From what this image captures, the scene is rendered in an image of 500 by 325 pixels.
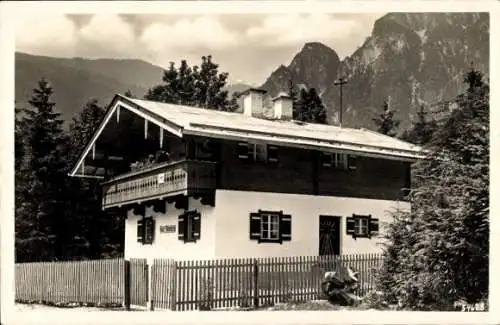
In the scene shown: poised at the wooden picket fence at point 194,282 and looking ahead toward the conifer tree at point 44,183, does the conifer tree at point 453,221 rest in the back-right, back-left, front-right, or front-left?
back-right

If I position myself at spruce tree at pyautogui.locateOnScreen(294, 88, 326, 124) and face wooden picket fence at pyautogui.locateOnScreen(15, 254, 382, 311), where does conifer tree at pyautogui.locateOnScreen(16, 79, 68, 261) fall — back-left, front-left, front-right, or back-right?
front-right

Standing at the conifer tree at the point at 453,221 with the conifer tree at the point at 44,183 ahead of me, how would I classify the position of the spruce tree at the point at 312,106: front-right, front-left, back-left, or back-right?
front-right

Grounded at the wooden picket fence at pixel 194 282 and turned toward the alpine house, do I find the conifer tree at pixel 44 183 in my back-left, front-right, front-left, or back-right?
front-left
